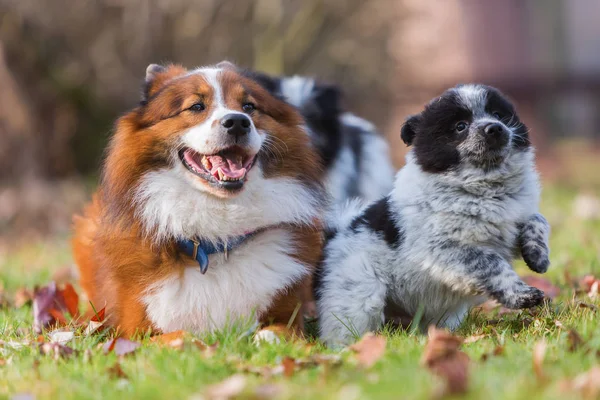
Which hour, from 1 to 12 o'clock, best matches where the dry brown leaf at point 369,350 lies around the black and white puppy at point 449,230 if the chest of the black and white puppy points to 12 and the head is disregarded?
The dry brown leaf is roughly at 2 o'clock from the black and white puppy.

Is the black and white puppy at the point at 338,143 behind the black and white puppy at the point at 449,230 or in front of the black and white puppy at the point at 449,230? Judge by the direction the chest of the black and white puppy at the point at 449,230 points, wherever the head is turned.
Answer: behind

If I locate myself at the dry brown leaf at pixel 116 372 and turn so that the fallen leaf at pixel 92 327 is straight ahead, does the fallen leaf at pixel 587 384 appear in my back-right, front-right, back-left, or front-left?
back-right

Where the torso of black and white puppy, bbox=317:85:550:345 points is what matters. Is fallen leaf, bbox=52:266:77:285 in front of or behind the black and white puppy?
behind

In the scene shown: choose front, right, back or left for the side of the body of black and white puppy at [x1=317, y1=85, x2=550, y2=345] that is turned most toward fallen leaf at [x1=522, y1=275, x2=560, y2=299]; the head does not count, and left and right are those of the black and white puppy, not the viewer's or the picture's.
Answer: left

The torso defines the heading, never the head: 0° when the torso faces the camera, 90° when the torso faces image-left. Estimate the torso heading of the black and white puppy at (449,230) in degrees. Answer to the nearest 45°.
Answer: approximately 315°

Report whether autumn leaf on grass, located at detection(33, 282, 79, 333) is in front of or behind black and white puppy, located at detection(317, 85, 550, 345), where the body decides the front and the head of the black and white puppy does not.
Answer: behind

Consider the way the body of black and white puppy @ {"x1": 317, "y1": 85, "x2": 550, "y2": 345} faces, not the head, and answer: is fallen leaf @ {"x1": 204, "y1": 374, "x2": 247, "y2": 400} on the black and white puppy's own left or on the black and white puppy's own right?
on the black and white puppy's own right

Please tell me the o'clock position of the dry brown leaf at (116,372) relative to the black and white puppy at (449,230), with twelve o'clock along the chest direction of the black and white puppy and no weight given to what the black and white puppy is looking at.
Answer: The dry brown leaf is roughly at 3 o'clock from the black and white puppy.

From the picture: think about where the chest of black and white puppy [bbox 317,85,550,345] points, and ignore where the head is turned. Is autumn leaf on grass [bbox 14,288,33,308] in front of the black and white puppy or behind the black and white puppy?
behind

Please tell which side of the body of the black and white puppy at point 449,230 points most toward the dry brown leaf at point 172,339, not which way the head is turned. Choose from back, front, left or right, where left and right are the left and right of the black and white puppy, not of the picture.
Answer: right

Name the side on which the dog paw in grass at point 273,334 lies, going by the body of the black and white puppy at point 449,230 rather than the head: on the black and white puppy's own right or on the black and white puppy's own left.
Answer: on the black and white puppy's own right
